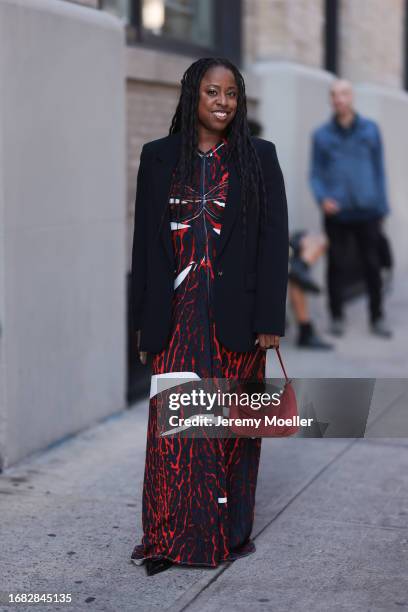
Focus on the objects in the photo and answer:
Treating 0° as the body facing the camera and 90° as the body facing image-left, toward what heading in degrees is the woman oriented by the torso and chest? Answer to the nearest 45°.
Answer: approximately 0°

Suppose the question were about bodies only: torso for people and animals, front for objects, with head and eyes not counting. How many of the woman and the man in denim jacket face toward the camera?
2

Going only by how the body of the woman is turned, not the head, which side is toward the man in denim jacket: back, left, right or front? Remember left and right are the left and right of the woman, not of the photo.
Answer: back

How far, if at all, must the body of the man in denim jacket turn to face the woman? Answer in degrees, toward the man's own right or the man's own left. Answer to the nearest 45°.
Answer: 0° — they already face them
